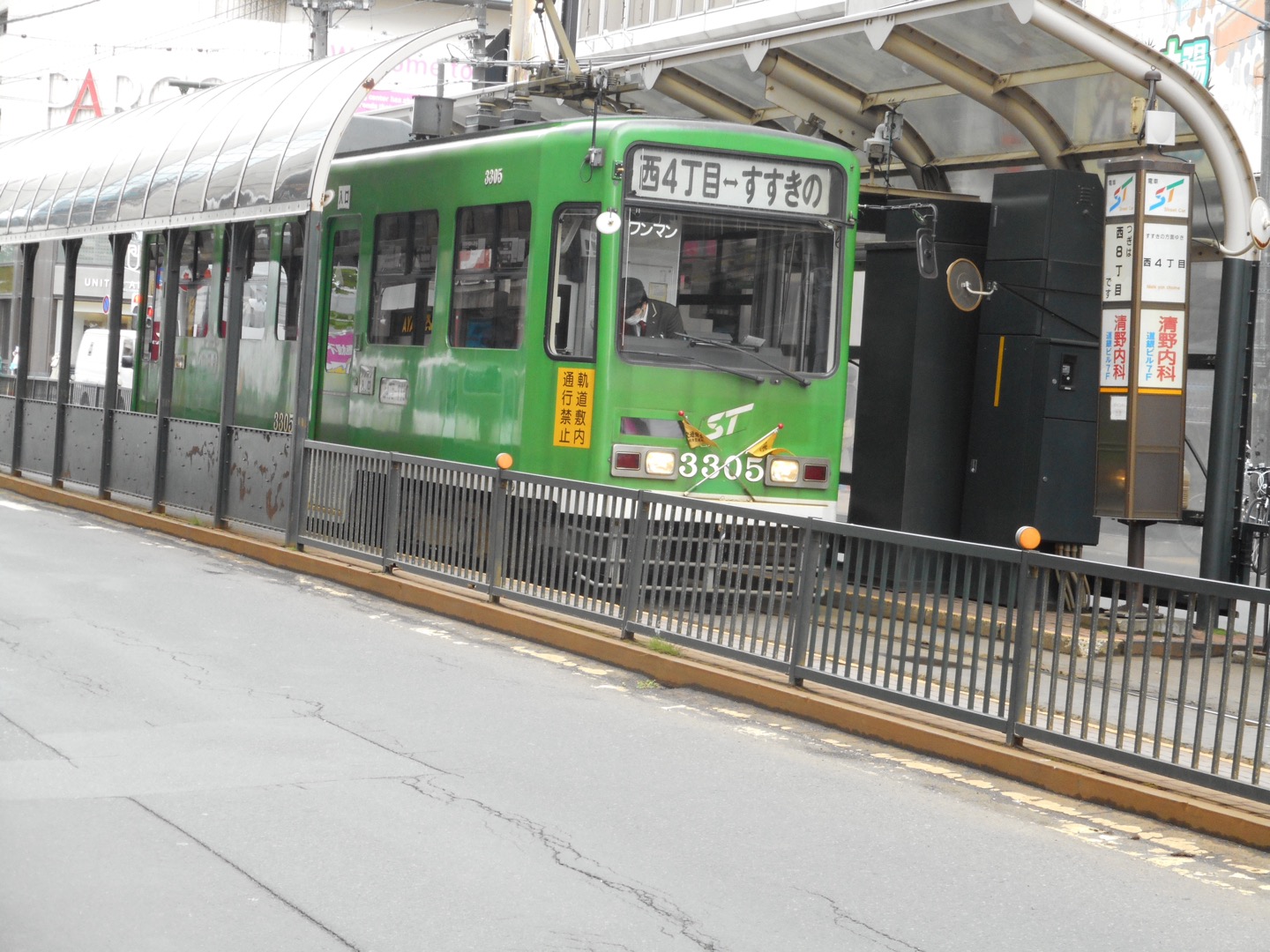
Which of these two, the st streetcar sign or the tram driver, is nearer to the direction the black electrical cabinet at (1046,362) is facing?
the st streetcar sign

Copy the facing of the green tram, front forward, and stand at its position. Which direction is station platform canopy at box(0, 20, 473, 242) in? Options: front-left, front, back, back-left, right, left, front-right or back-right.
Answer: back

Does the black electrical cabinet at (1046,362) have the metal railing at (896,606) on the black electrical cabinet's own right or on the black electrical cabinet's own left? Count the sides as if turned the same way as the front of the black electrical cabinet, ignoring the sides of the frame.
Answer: on the black electrical cabinet's own right

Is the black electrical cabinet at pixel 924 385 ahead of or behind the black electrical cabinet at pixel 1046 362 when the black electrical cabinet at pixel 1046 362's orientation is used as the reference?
behind

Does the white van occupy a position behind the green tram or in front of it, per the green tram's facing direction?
behind

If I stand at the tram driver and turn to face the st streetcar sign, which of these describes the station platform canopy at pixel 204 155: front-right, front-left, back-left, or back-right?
back-left

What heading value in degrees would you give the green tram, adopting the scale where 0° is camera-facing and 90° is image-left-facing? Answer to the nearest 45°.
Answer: approximately 315°

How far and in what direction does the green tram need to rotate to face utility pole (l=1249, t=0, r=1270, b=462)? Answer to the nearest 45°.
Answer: approximately 45° to its left

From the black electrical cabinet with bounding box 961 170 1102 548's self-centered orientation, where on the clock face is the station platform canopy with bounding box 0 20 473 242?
The station platform canopy is roughly at 5 o'clock from the black electrical cabinet.

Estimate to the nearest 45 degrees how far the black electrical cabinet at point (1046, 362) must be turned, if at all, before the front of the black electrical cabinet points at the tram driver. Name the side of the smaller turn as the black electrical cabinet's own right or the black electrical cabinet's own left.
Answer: approximately 90° to the black electrical cabinet's own right

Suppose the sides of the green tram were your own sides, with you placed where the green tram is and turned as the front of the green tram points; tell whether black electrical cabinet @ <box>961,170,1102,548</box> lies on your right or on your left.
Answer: on your left

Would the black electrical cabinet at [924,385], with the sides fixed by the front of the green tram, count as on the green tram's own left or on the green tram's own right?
on the green tram's own left
